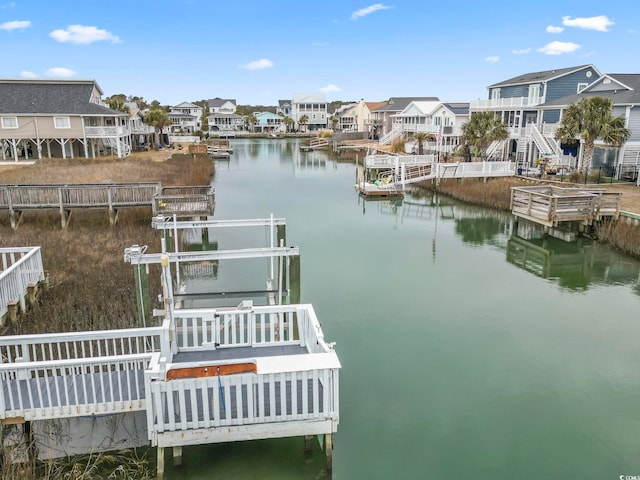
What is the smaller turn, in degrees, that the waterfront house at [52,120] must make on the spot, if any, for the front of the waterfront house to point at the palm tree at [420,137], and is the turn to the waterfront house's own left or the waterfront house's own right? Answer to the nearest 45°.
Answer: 0° — it already faces it

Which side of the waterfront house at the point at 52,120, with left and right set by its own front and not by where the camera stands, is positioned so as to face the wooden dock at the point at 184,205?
right

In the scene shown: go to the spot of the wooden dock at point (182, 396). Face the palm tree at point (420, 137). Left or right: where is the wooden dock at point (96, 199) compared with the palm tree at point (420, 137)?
left

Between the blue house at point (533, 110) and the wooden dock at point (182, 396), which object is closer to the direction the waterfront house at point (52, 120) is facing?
the blue house

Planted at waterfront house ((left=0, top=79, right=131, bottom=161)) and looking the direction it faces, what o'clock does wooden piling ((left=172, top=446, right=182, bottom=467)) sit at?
The wooden piling is roughly at 3 o'clock from the waterfront house.

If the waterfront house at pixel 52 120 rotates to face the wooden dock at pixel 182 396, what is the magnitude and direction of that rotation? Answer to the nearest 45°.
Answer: approximately 90° to its right

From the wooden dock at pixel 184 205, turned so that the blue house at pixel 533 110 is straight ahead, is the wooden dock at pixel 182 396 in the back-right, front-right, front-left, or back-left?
back-right

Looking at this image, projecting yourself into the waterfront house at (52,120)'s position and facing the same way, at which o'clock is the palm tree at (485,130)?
The palm tree is roughly at 1 o'clock from the waterfront house.

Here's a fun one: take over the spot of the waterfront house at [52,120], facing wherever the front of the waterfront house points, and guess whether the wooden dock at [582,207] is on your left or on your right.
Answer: on your right

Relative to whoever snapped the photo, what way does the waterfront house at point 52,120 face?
facing to the right of the viewer
